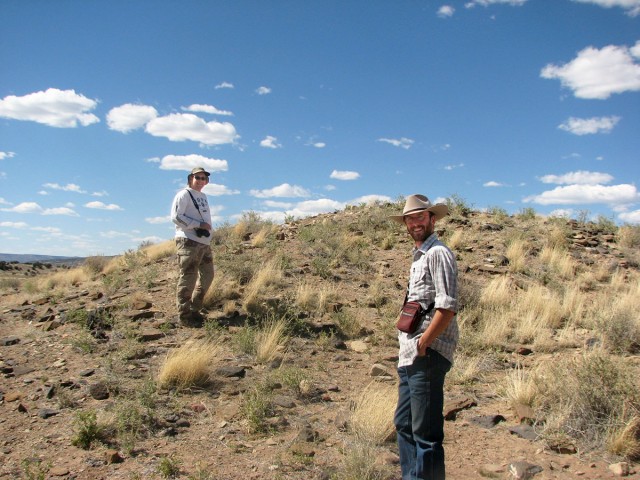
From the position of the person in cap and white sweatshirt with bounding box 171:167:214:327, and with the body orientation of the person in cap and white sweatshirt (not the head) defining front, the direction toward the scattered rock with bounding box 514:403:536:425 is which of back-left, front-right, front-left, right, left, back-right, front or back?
front

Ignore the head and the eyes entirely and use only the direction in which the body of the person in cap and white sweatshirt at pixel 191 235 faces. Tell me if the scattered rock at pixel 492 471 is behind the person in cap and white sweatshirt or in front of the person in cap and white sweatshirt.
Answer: in front

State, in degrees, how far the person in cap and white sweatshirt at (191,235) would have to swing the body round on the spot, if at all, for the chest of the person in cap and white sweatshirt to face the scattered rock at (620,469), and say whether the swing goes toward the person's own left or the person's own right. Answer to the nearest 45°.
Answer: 0° — they already face it

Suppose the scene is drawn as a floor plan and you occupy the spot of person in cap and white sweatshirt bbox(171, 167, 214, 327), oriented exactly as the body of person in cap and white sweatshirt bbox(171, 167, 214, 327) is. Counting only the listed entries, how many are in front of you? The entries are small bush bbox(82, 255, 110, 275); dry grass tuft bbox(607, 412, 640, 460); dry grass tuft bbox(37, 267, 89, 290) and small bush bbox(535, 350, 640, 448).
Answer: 2

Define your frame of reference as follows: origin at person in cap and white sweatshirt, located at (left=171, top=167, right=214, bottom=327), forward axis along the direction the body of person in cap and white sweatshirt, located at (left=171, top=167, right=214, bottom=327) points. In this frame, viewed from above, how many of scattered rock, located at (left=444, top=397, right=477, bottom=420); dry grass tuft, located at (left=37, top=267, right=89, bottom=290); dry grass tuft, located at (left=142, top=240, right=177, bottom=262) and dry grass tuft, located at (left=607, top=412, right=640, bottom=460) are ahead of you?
2

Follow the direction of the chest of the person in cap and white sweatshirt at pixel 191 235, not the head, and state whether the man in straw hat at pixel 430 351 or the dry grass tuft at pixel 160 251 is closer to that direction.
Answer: the man in straw hat

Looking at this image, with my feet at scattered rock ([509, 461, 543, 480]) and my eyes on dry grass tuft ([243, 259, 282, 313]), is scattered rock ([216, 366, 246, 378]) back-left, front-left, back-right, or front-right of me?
front-left

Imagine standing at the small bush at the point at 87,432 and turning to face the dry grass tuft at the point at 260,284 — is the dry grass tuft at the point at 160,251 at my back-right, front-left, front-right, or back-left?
front-left

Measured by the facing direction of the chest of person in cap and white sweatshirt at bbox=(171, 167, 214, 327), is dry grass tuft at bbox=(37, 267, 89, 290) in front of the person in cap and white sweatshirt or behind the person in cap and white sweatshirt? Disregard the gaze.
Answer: behind

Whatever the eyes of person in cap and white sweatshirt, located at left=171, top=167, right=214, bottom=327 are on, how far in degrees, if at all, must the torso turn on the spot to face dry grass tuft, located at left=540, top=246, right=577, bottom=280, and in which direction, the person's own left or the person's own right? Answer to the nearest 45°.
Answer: approximately 45° to the person's own left

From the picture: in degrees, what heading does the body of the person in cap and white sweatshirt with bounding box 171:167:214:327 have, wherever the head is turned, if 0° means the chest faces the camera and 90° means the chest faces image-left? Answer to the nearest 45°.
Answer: approximately 315°

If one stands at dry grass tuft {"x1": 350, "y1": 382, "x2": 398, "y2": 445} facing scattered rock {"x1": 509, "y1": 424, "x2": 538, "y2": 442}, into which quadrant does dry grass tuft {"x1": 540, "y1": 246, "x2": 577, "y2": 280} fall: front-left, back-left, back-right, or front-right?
front-left

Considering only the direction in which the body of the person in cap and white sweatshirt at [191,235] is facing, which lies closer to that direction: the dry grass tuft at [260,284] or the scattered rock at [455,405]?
the scattered rock

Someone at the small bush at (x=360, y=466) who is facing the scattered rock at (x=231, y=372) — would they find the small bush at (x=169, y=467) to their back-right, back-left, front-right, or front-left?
front-left

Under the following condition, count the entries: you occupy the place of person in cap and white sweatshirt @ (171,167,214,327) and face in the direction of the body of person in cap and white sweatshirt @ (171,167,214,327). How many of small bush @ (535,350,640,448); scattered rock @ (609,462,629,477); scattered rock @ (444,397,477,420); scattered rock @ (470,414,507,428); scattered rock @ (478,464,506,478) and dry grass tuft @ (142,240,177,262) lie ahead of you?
5

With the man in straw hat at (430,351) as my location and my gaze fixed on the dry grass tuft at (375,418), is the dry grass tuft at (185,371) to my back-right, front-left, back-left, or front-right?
front-left

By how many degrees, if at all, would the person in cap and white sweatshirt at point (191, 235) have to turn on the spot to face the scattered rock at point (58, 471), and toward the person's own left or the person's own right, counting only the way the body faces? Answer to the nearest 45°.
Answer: approximately 45° to the person's own right

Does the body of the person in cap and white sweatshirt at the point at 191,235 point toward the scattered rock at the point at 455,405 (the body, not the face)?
yes
